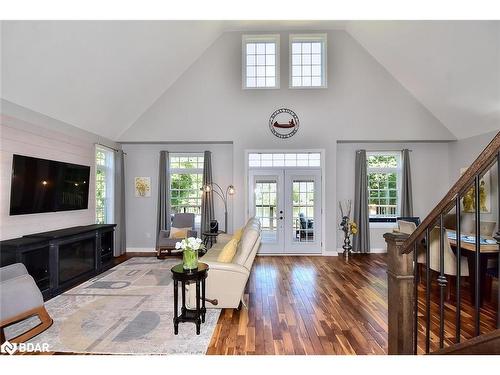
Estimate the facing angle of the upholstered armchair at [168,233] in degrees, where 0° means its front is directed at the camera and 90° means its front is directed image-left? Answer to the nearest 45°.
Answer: approximately 45°

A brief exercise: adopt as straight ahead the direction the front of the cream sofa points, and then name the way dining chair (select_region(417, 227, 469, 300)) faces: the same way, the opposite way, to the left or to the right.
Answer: the opposite way

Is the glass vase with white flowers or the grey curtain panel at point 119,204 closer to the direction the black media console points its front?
the glass vase with white flowers

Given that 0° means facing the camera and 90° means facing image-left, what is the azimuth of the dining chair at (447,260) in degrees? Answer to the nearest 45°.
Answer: approximately 225°

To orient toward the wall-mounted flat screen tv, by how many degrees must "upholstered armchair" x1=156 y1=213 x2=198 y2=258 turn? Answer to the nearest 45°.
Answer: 0° — it already faces it

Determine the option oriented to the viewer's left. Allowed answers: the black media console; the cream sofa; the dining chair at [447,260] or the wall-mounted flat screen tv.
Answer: the cream sofa

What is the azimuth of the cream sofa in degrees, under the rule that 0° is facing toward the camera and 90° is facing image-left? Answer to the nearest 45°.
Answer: approximately 90°

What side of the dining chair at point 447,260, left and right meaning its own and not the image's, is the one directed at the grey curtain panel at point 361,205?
left

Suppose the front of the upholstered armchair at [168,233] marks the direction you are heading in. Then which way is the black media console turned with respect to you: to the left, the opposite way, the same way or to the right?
to the left

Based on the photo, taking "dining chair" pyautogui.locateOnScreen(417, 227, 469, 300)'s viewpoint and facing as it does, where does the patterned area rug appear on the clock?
The patterned area rug is roughly at 6 o'clock from the dining chair.

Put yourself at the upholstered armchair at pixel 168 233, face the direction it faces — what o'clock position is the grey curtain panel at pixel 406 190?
The grey curtain panel is roughly at 8 o'clock from the upholstered armchair.

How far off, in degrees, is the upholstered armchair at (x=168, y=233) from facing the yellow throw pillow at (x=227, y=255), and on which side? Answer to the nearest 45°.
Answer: approximately 45° to its left

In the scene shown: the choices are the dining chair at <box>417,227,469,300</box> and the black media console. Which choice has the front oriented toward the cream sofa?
the black media console

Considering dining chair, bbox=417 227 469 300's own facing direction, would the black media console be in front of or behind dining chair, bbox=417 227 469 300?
behind

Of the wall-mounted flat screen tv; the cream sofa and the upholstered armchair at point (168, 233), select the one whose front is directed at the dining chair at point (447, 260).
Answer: the wall-mounted flat screen tv

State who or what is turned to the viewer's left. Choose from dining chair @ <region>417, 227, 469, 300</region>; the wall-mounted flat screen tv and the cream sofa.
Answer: the cream sofa

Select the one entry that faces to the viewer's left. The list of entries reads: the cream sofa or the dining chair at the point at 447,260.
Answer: the cream sofa
